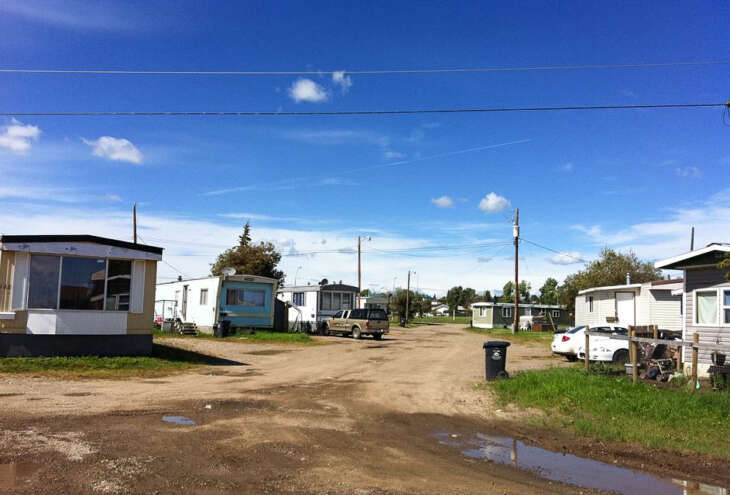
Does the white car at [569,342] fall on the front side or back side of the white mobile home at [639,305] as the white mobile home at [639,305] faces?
on the front side

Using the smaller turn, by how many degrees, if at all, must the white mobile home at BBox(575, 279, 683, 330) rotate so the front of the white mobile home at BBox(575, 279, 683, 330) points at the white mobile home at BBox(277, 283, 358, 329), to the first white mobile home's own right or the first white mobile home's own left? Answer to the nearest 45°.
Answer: approximately 45° to the first white mobile home's own right

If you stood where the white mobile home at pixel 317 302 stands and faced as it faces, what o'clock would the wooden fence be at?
The wooden fence is roughly at 1 o'clock from the white mobile home.

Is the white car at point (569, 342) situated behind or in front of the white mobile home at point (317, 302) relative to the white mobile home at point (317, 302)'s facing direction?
in front

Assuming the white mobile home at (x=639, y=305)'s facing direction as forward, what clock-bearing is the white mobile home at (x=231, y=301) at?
the white mobile home at (x=231, y=301) is roughly at 1 o'clock from the white mobile home at (x=639, y=305).
